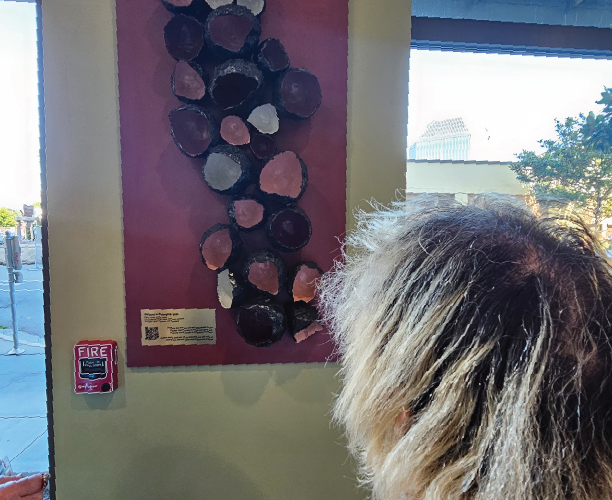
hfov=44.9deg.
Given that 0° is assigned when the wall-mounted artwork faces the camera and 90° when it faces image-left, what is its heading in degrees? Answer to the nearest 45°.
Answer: approximately 0°

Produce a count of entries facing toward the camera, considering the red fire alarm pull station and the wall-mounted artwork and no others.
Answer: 2

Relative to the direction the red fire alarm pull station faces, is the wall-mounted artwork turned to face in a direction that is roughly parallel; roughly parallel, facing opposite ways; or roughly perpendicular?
roughly parallel

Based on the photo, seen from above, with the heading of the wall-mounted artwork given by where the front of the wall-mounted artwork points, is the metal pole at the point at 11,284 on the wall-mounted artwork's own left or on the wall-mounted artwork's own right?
on the wall-mounted artwork's own right

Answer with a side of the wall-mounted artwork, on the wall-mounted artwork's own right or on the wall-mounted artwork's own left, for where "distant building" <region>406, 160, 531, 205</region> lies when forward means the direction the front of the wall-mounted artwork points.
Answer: on the wall-mounted artwork's own left

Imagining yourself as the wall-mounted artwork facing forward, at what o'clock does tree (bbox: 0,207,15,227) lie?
The tree is roughly at 4 o'clock from the wall-mounted artwork.

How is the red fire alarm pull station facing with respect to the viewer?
toward the camera

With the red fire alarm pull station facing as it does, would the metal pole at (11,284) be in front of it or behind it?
behind
